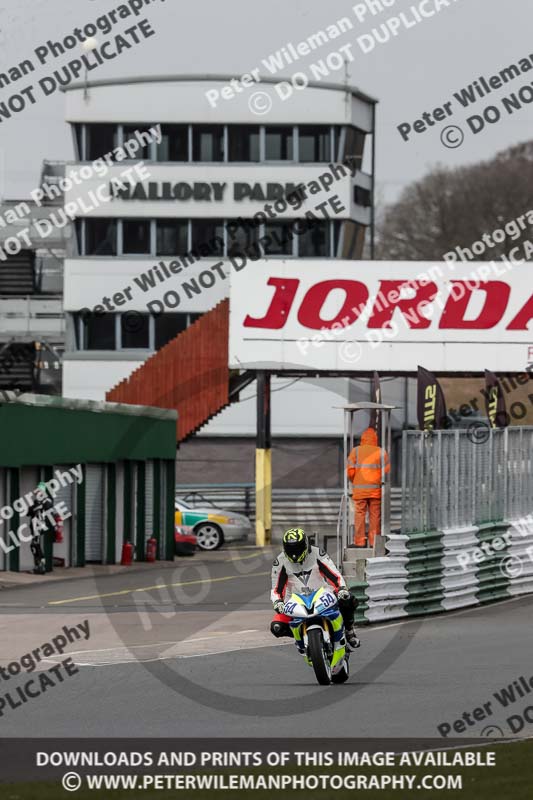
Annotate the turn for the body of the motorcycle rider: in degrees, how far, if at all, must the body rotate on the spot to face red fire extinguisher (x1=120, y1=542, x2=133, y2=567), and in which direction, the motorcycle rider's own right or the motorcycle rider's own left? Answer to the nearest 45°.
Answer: approximately 180°

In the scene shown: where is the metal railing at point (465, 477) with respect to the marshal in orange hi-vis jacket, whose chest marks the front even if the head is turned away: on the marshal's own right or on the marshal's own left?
on the marshal's own right

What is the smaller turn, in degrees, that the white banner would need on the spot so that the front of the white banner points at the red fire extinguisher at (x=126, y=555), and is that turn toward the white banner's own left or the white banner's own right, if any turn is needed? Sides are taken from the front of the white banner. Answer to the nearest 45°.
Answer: approximately 45° to the white banner's own right

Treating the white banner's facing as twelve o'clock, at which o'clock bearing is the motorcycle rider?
The motorcycle rider is roughly at 12 o'clock from the white banner.

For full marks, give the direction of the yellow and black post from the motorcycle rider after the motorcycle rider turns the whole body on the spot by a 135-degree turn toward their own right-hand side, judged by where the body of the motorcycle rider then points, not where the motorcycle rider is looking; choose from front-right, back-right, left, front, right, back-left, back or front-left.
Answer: front-right

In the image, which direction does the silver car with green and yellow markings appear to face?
to the viewer's right

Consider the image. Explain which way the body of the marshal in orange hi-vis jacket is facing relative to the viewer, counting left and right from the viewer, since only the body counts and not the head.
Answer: facing away from the viewer

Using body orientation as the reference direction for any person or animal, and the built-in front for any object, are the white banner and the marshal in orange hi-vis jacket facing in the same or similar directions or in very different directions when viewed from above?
very different directions

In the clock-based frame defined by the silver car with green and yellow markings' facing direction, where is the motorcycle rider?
The motorcycle rider is roughly at 3 o'clock from the silver car with green and yellow markings.

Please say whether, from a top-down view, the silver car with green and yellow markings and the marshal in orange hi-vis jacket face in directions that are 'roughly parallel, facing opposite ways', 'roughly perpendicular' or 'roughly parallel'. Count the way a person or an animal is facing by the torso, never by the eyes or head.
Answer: roughly perpendicular

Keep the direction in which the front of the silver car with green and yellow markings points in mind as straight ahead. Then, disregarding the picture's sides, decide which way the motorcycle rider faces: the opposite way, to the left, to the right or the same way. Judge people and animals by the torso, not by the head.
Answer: to the right
